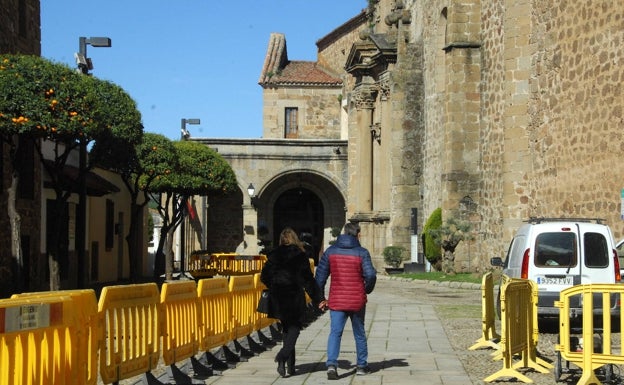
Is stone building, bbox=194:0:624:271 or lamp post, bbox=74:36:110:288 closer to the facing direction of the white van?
the stone building

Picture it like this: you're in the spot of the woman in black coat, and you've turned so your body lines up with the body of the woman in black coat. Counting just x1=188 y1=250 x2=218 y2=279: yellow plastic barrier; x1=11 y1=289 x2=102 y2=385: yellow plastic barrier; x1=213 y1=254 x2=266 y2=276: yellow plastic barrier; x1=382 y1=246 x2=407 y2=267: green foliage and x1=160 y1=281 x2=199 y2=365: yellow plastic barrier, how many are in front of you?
3

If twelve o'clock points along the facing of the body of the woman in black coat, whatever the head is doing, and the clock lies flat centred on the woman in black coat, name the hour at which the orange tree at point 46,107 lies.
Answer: The orange tree is roughly at 11 o'clock from the woman in black coat.

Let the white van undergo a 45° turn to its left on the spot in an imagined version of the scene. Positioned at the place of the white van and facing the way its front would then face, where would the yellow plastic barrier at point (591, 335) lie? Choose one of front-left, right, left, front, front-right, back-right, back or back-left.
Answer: back-left

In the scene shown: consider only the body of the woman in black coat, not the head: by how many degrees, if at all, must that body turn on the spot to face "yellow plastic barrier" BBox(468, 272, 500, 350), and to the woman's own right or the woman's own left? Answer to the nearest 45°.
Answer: approximately 45° to the woman's own right

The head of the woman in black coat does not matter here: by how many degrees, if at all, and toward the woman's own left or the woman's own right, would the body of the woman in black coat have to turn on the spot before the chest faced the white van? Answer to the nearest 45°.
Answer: approximately 45° to the woman's own right

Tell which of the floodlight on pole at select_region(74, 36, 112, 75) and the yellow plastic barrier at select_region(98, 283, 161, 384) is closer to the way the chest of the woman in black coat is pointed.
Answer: the floodlight on pole

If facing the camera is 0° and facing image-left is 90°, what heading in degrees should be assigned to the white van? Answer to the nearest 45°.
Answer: approximately 180°

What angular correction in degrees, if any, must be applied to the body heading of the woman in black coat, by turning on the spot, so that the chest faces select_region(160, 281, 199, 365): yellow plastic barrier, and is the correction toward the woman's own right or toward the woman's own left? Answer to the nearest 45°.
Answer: approximately 135° to the woman's own left

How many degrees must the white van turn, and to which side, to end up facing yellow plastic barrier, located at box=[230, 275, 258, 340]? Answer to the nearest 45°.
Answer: approximately 135° to its left

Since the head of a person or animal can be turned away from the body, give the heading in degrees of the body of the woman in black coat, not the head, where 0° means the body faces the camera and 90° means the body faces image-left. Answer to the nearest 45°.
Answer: approximately 180°

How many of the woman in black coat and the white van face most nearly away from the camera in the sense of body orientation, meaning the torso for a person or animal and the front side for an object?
2
